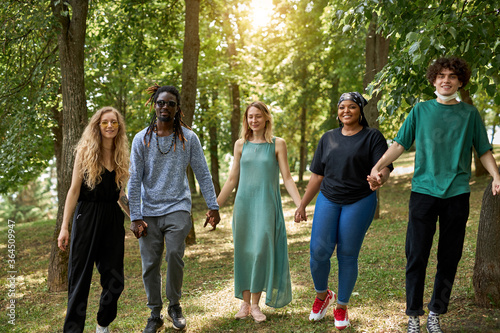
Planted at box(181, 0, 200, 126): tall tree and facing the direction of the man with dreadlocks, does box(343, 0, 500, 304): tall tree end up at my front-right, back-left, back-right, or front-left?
front-left

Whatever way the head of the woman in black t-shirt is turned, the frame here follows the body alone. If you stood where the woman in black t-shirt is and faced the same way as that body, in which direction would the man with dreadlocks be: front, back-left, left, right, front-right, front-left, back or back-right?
right

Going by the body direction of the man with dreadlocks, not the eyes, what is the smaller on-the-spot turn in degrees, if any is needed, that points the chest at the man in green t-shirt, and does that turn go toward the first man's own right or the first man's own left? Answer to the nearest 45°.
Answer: approximately 45° to the first man's own left

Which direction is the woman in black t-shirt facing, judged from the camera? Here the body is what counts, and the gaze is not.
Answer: toward the camera

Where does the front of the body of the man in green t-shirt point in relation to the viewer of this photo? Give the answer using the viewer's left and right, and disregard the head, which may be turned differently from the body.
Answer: facing the viewer

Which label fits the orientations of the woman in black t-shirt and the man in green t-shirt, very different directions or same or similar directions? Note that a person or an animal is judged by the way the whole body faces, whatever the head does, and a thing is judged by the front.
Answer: same or similar directions

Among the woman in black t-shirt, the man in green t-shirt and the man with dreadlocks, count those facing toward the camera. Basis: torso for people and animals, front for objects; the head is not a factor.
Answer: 3

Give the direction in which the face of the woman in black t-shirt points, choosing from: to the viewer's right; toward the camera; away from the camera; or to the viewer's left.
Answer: toward the camera

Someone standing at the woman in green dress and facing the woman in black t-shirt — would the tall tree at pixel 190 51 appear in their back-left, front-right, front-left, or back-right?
back-left

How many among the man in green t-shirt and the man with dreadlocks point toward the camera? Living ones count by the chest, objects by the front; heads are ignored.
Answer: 2

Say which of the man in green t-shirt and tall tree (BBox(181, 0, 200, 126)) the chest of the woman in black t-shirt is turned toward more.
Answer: the man in green t-shirt

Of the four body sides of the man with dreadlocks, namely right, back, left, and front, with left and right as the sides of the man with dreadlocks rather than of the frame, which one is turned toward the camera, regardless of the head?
front

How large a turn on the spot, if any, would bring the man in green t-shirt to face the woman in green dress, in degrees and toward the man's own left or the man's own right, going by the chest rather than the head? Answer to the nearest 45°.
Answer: approximately 90° to the man's own right

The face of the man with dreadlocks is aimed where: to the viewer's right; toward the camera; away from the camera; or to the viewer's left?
toward the camera
